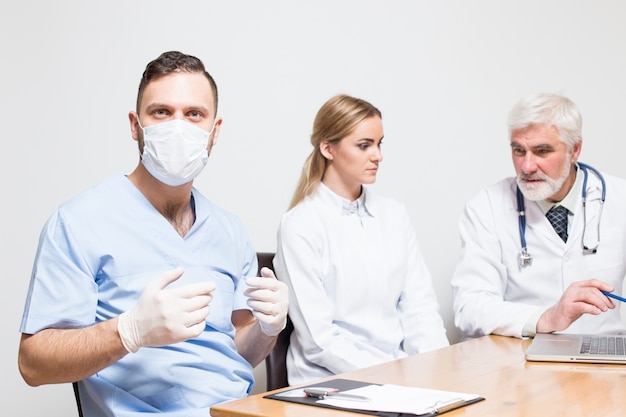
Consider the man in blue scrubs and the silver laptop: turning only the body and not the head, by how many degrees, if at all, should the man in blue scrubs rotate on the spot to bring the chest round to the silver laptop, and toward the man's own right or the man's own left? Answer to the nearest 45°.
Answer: approximately 45° to the man's own left

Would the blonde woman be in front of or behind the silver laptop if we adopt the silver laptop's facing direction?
in front

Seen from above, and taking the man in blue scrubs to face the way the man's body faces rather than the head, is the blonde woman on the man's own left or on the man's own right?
on the man's own left

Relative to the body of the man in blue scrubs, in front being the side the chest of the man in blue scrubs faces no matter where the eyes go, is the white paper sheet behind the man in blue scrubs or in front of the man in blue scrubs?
in front

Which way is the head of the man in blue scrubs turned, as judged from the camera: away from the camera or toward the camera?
toward the camera

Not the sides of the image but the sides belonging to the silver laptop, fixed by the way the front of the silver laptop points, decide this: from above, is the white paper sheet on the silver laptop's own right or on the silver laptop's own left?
on the silver laptop's own left

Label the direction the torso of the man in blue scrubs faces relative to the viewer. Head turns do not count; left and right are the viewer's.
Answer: facing the viewer and to the right of the viewer
